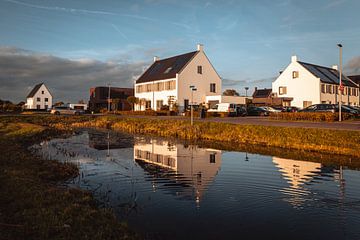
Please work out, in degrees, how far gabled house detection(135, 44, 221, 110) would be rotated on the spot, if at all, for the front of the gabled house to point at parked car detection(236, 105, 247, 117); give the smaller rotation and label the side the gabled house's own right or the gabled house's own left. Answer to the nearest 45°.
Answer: approximately 90° to the gabled house's own left

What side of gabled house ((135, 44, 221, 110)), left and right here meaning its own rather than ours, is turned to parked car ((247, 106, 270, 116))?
left

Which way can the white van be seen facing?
to the viewer's left
